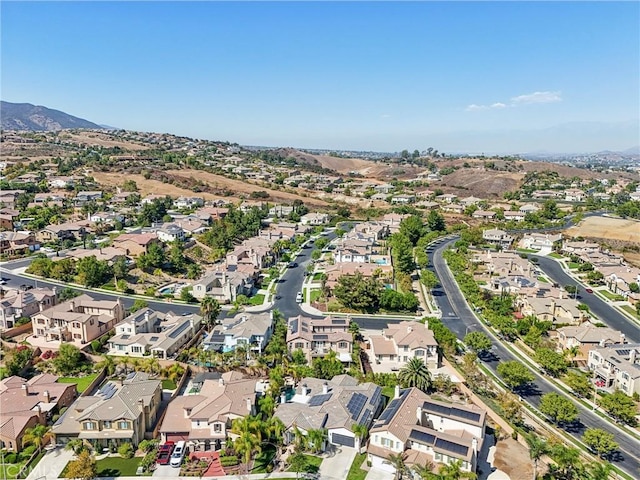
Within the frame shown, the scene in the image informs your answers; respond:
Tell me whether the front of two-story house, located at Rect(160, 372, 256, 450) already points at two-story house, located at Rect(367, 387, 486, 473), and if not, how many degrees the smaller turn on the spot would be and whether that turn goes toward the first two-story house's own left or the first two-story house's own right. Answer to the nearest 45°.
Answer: approximately 90° to the first two-story house's own left

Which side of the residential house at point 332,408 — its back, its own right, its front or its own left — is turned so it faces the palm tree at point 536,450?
left

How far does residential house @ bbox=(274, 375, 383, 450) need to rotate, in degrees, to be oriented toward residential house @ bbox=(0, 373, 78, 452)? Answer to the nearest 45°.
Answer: approximately 90° to its right

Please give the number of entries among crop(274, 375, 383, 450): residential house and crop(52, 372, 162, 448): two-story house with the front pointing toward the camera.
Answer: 2

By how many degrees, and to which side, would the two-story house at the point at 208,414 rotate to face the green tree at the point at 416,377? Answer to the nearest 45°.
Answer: approximately 90° to its left

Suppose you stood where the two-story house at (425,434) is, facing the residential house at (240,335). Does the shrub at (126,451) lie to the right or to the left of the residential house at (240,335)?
left

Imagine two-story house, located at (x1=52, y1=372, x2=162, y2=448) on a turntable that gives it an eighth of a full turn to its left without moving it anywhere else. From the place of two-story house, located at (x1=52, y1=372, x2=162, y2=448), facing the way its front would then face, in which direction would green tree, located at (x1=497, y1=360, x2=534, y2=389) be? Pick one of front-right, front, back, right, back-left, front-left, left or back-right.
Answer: front-left

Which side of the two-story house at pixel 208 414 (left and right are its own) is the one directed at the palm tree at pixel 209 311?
back

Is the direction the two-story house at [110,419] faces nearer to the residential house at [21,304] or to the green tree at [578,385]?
the green tree

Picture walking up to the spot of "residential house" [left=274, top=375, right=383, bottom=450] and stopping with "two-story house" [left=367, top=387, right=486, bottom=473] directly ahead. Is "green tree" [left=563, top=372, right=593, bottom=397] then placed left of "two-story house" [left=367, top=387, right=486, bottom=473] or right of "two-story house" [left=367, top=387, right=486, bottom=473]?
left

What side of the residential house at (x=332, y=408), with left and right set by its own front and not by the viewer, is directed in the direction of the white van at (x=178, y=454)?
right

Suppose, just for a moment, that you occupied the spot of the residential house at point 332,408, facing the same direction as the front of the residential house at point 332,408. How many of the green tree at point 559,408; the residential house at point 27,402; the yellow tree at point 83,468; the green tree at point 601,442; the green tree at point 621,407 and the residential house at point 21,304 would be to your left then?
3
